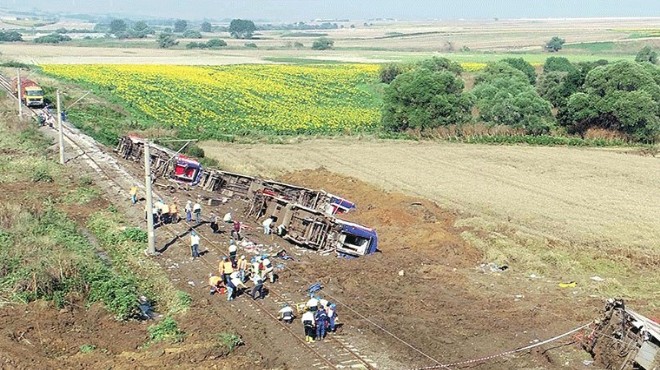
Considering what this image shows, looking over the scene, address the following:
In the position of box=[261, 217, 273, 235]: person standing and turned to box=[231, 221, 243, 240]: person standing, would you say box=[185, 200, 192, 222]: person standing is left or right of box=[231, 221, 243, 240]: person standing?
right

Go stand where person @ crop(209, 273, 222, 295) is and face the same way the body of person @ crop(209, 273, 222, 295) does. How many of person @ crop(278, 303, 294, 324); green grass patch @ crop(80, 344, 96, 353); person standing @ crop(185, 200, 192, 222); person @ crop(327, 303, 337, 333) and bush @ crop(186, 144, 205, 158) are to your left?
2

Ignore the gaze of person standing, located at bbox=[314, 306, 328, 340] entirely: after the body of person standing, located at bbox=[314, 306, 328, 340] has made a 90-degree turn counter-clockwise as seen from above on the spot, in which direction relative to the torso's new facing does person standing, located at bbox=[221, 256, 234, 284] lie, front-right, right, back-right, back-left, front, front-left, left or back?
front-right

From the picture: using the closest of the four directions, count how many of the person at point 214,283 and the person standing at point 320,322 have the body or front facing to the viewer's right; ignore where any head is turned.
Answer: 1

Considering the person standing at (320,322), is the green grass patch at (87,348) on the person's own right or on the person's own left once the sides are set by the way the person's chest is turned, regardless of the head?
on the person's own left

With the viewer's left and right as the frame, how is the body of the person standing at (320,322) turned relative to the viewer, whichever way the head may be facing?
facing away from the viewer

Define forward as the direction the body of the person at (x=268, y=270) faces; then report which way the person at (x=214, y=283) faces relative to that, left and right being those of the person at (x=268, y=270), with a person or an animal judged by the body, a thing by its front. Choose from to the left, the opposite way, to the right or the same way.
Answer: the opposite way
